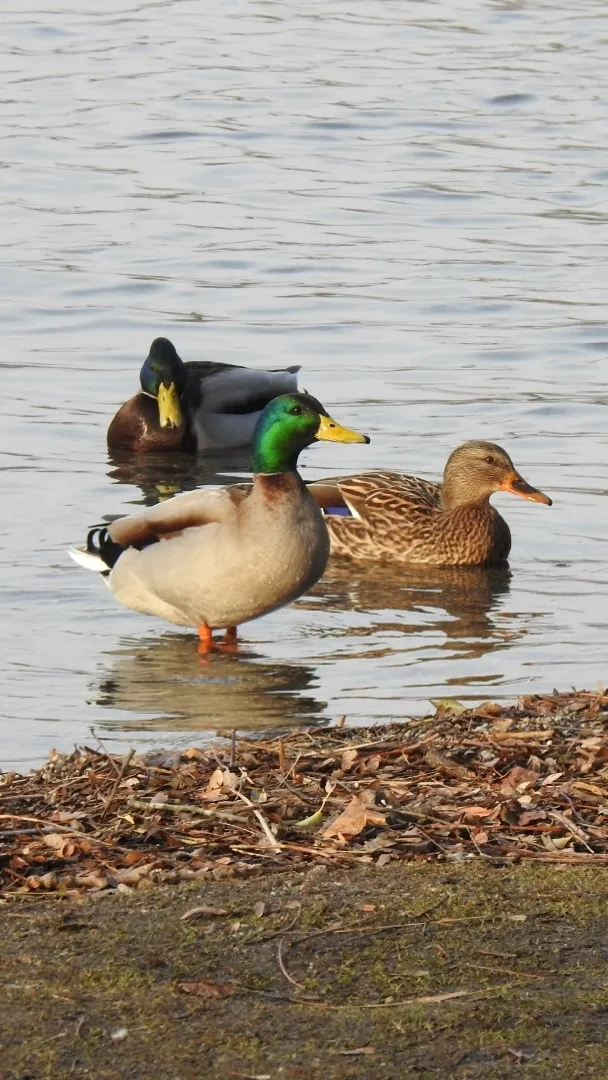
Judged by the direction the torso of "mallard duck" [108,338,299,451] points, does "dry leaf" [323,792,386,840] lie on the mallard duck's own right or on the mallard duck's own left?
on the mallard duck's own left

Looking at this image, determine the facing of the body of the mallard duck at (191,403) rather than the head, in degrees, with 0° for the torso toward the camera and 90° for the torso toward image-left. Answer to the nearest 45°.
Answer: approximately 45°

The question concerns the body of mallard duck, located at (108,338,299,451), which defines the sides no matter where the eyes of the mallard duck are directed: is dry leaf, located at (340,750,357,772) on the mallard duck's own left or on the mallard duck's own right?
on the mallard duck's own left

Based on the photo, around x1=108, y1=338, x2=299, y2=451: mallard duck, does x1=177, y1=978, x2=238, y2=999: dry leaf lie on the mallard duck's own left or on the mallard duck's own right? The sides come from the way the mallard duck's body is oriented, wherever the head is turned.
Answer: on the mallard duck's own left

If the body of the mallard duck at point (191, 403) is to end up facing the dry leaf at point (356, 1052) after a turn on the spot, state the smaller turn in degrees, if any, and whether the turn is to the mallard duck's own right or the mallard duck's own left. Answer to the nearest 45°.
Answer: approximately 45° to the mallard duck's own left

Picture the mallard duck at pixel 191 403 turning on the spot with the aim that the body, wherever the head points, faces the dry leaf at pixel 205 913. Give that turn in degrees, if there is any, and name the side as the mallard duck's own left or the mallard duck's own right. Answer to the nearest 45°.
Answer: approximately 45° to the mallard duck's own left

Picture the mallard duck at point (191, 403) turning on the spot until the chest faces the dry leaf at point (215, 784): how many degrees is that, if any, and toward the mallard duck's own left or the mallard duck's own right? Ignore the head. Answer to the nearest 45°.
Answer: approximately 45° to the mallard duck's own left

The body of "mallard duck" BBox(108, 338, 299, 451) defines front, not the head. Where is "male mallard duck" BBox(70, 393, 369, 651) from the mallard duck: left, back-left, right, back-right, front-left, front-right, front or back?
front-left

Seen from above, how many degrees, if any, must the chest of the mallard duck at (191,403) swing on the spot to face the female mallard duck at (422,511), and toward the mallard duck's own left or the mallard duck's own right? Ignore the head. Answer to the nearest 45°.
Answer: approximately 90° to the mallard duck's own left
